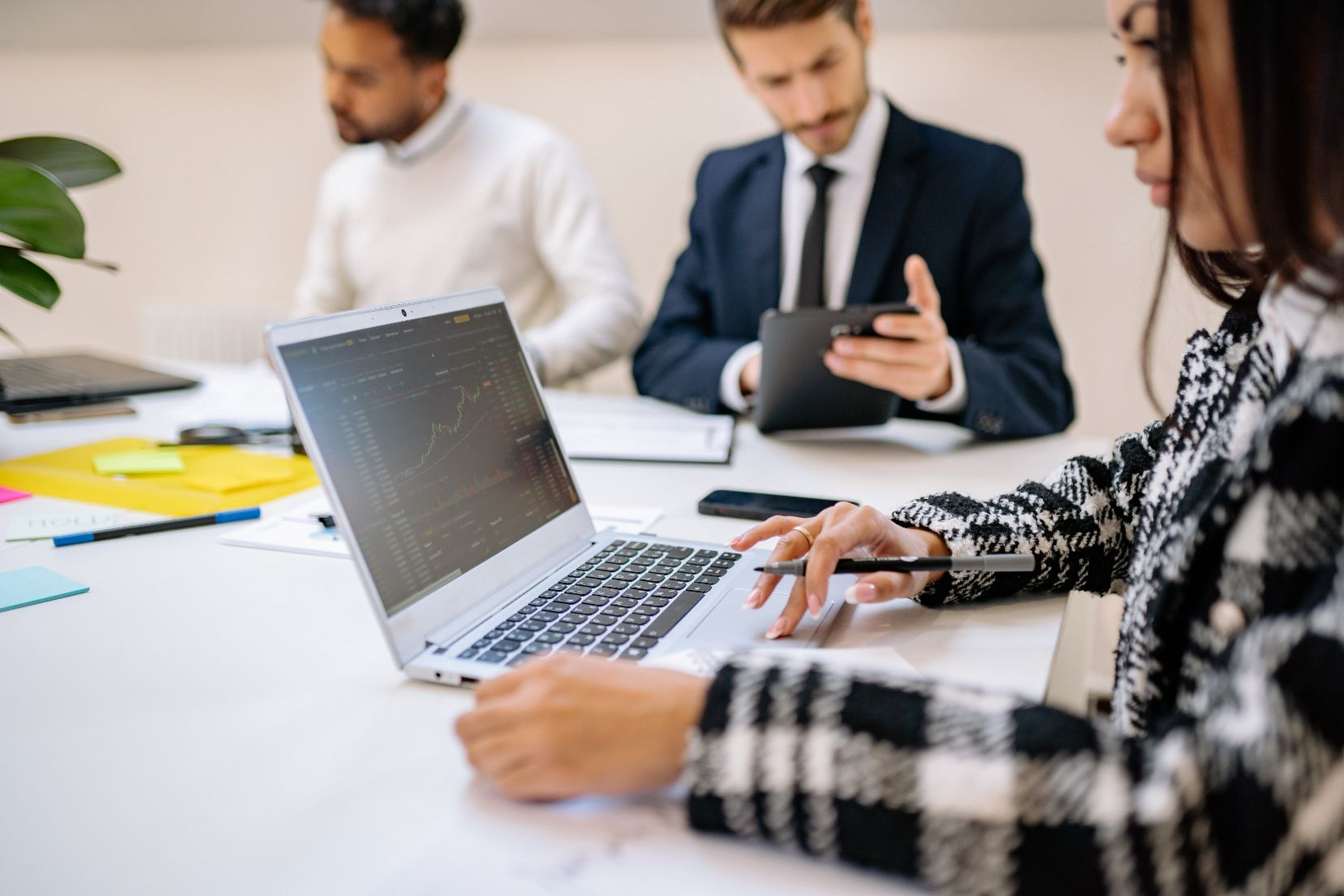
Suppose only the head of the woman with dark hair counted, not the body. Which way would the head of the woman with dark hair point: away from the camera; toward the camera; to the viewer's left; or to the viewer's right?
to the viewer's left

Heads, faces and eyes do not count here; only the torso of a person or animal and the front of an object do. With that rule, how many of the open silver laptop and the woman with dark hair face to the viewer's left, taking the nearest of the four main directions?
1

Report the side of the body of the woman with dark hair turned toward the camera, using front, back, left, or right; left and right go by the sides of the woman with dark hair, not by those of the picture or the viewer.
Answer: left

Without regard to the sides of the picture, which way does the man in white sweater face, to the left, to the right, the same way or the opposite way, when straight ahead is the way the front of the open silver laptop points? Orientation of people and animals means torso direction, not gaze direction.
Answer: to the right

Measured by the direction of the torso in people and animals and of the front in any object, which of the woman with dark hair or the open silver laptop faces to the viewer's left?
the woman with dark hair

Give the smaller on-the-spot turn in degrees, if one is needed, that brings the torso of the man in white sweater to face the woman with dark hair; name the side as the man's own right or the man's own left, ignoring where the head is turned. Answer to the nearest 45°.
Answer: approximately 45° to the man's own left

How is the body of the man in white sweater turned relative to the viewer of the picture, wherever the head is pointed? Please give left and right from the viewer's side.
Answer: facing the viewer and to the left of the viewer

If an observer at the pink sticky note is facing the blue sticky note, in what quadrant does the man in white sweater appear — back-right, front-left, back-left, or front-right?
back-left

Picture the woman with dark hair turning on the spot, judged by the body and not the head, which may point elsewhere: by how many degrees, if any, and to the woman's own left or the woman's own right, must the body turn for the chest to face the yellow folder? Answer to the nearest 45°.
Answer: approximately 45° to the woman's own right

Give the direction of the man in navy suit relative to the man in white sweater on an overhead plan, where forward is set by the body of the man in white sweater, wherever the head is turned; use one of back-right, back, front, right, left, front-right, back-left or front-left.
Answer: left

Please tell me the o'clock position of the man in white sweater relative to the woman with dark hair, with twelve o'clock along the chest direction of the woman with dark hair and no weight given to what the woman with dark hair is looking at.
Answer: The man in white sweater is roughly at 2 o'clock from the woman with dark hair.

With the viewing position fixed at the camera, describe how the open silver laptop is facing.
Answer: facing the viewer and to the right of the viewer
